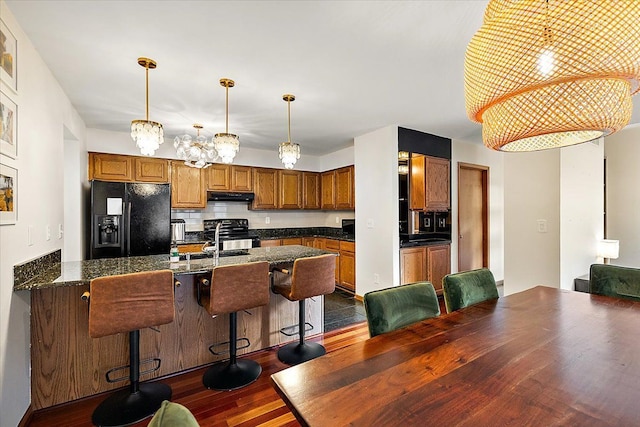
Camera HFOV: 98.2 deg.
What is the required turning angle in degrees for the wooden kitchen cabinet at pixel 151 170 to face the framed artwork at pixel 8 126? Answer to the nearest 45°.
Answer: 0° — it already faces it

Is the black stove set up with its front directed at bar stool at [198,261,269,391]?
yes

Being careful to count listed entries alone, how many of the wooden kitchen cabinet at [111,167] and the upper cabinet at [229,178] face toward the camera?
2

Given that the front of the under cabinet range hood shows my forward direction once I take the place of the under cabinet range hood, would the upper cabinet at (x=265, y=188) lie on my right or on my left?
on my left

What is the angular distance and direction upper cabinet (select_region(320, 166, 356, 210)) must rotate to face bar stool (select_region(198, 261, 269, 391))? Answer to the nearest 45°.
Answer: approximately 45° to its left

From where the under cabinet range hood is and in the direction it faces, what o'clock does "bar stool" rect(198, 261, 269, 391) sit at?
The bar stool is roughly at 12 o'clock from the under cabinet range hood.

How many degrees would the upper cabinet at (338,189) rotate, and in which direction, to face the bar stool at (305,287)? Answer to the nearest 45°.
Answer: approximately 45° to its left

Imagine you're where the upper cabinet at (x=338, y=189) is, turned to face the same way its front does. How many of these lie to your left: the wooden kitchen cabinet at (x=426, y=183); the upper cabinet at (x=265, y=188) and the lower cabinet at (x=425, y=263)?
2

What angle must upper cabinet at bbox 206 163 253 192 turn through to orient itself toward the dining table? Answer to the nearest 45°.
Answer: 0° — it already faces it

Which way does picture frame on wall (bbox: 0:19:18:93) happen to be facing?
to the viewer's right
